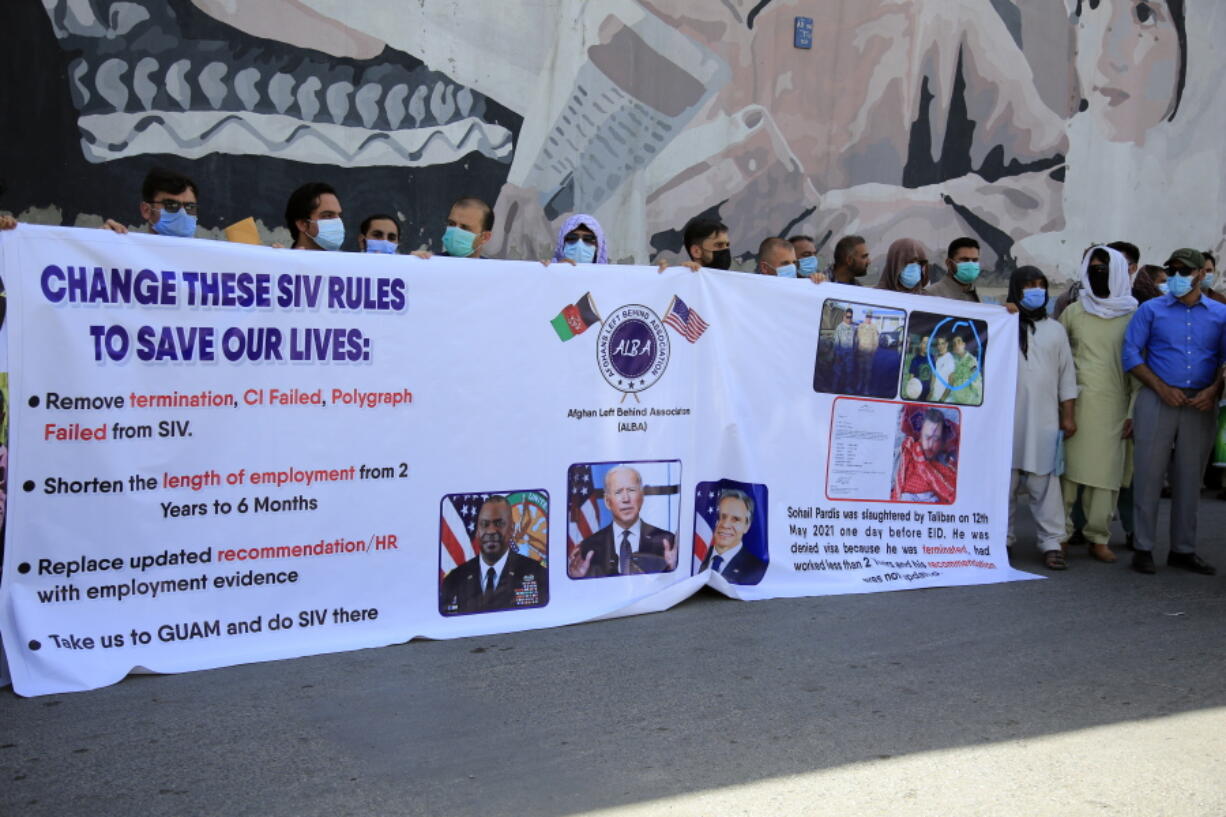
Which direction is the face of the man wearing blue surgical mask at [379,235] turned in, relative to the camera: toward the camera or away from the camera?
toward the camera

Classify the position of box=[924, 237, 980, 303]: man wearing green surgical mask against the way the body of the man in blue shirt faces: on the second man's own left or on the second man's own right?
on the second man's own right

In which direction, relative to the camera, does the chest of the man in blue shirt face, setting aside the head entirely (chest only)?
toward the camera

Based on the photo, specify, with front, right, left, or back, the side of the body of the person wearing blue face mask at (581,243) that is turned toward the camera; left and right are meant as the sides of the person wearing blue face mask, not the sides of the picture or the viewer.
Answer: front

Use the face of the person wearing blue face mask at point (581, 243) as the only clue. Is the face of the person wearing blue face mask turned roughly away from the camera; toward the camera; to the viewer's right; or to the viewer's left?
toward the camera

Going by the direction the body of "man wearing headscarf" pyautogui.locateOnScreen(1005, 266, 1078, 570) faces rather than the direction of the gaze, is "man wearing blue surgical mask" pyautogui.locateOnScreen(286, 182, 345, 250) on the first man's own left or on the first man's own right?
on the first man's own right

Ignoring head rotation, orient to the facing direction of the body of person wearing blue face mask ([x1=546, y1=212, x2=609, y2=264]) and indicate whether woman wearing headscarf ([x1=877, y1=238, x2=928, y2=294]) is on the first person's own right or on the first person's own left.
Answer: on the first person's own left

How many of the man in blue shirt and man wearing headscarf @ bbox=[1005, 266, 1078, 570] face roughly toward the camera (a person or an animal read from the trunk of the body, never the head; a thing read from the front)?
2

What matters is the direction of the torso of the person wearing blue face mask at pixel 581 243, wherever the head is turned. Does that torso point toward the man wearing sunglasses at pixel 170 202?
no

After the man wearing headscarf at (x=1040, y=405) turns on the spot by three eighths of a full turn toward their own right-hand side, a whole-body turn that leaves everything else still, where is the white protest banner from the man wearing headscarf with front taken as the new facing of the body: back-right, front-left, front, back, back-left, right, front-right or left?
left

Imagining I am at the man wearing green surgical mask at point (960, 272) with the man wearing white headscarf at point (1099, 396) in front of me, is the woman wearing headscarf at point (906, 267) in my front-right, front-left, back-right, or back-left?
back-right

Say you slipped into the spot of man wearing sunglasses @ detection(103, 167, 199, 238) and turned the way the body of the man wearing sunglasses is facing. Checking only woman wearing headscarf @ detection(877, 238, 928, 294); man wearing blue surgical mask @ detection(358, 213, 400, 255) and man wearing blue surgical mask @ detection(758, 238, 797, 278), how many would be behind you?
0
